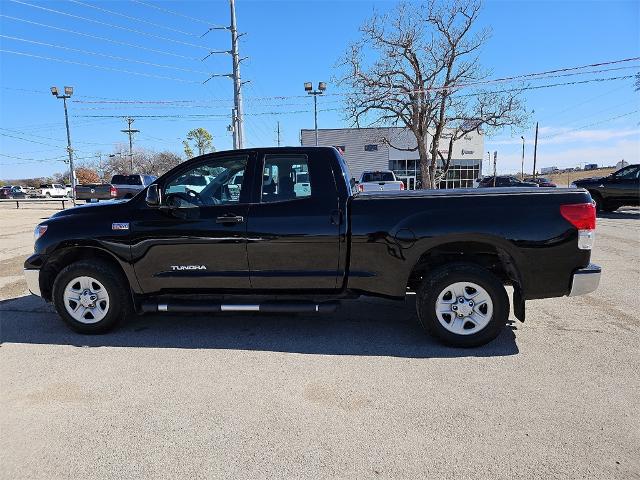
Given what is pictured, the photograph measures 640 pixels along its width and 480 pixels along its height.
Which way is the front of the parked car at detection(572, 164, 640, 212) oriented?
to the viewer's left

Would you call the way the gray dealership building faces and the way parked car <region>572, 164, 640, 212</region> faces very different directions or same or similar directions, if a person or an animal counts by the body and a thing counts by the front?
very different directions

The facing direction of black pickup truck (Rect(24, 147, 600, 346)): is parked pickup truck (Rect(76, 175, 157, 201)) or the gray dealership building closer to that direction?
the parked pickup truck

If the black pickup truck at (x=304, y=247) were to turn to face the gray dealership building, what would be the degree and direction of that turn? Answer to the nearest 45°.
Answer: approximately 90° to its right

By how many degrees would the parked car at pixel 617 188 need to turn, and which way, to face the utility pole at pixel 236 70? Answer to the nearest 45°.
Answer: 0° — it already faces it

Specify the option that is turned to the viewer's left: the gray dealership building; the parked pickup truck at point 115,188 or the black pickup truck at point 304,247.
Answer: the black pickup truck

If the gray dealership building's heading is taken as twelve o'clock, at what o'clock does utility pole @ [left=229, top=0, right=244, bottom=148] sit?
The utility pole is roughly at 2 o'clock from the gray dealership building.

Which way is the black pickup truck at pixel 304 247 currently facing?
to the viewer's left

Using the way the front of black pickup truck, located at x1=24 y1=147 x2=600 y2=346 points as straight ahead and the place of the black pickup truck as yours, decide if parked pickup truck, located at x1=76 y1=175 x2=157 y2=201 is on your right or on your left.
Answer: on your right
